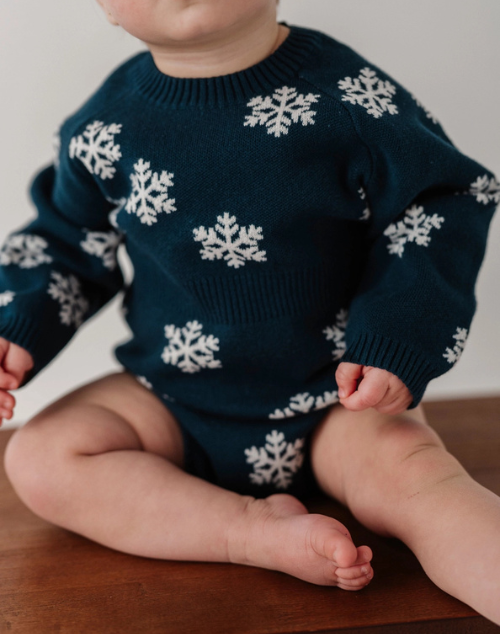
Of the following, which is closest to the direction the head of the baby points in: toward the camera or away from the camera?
toward the camera
